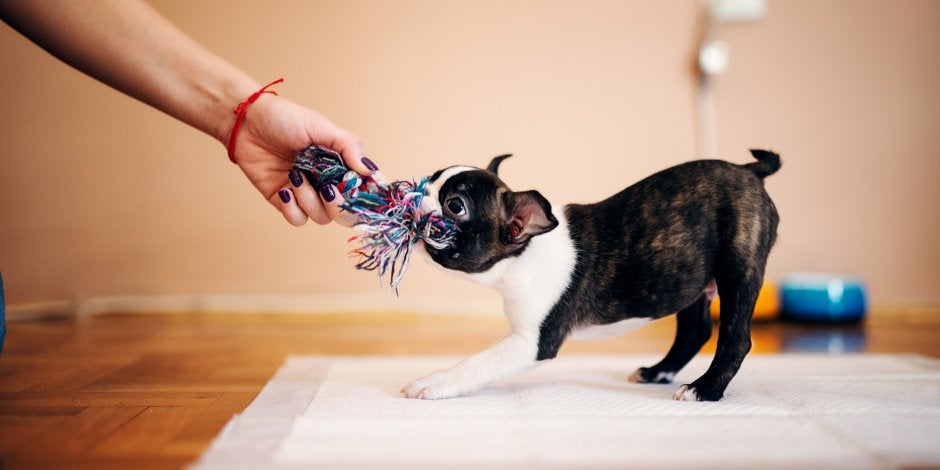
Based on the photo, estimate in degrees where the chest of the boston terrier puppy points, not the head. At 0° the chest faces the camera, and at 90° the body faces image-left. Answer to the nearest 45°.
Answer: approximately 90°

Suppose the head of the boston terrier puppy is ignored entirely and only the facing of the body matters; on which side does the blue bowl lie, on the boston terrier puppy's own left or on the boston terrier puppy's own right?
on the boston terrier puppy's own right

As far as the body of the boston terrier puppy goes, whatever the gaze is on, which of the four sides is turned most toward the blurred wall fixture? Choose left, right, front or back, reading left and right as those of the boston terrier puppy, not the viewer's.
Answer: right
